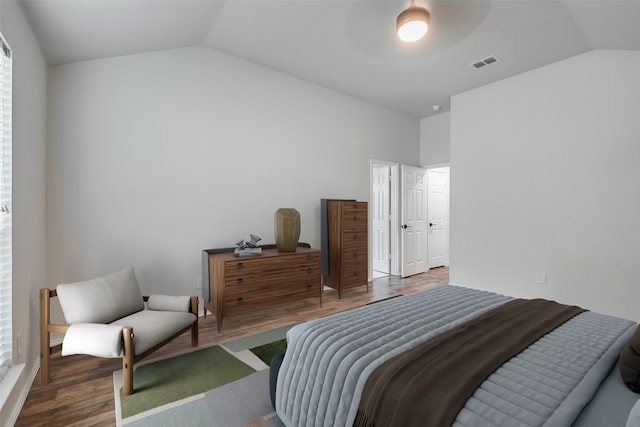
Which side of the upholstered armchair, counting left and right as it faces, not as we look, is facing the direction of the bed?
front

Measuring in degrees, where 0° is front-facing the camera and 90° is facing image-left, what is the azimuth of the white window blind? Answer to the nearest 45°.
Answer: approximately 270°

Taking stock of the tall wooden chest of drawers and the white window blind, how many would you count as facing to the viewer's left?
0

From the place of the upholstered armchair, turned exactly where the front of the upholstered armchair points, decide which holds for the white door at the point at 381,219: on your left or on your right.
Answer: on your left

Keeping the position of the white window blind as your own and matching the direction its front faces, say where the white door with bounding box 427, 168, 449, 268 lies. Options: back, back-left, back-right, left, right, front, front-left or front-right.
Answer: front

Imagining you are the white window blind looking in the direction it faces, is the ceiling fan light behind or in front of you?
in front

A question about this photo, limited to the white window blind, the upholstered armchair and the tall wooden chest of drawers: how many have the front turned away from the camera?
0

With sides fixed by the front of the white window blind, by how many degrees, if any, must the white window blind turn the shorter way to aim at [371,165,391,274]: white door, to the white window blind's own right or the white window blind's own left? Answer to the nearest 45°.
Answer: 0° — it already faces it

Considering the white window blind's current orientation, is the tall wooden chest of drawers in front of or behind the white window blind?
in front

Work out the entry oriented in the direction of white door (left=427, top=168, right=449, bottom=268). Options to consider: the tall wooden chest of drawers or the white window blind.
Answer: the white window blind

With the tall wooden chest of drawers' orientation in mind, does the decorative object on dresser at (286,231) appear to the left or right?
on its right

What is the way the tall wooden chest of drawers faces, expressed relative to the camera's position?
facing the viewer and to the right of the viewer

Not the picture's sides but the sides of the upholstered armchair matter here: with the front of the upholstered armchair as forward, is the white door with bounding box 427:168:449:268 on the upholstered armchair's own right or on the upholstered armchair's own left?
on the upholstered armchair's own left

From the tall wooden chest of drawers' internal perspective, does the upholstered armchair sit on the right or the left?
on its right
